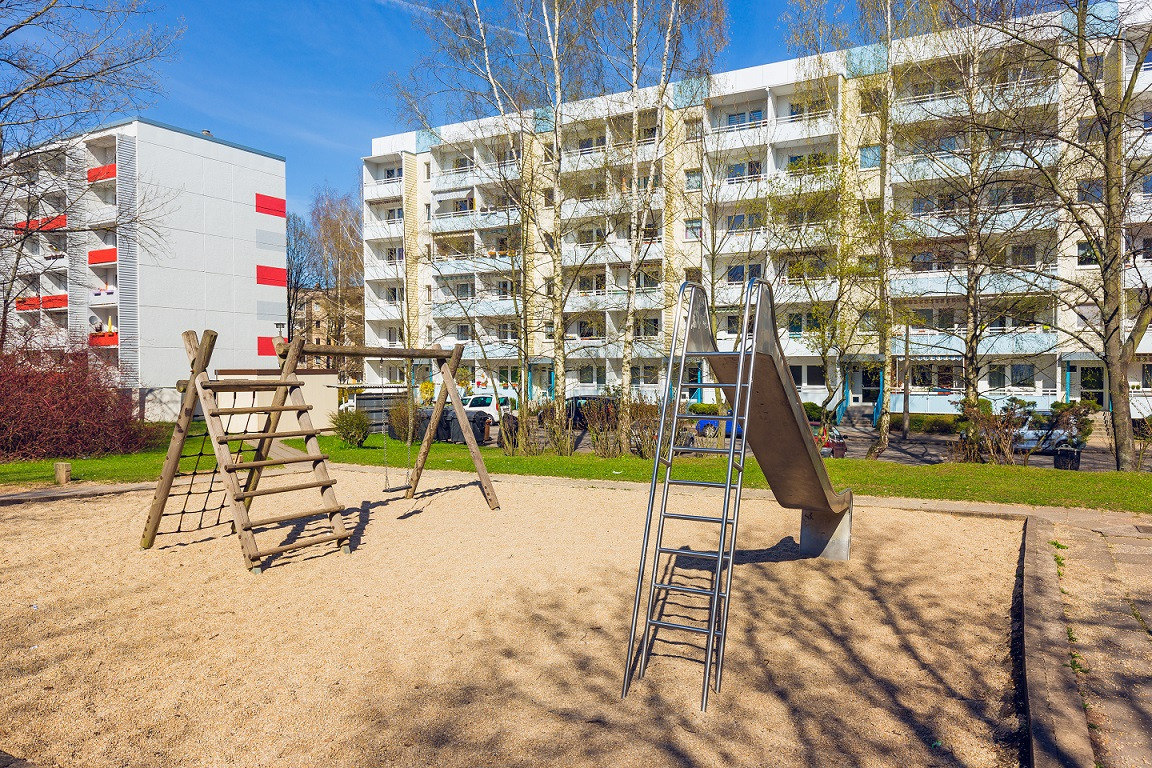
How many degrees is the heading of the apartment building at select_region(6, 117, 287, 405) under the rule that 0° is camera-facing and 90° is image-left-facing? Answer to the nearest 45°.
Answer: approximately 45°

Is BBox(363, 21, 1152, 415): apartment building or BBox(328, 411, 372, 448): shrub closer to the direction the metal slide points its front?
the apartment building

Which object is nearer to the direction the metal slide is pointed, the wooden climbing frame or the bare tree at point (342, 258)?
the bare tree

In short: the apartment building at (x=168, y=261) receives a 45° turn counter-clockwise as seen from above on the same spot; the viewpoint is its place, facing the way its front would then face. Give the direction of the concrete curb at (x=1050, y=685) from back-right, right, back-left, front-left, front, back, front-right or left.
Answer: front

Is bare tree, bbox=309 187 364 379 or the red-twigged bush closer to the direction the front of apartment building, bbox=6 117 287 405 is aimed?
the red-twigged bush

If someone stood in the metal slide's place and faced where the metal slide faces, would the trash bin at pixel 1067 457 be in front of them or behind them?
in front

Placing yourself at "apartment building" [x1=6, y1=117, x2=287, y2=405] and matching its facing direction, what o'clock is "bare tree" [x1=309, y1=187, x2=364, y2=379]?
The bare tree is roughly at 6 o'clock from the apartment building.

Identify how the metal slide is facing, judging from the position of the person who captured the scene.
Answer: facing away from the viewer and to the right of the viewer

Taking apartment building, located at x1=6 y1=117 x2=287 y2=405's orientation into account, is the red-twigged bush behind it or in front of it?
in front

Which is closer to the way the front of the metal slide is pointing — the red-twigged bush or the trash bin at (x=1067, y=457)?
the trash bin

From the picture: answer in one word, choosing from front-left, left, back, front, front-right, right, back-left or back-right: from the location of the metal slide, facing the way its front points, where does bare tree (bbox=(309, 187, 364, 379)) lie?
left
